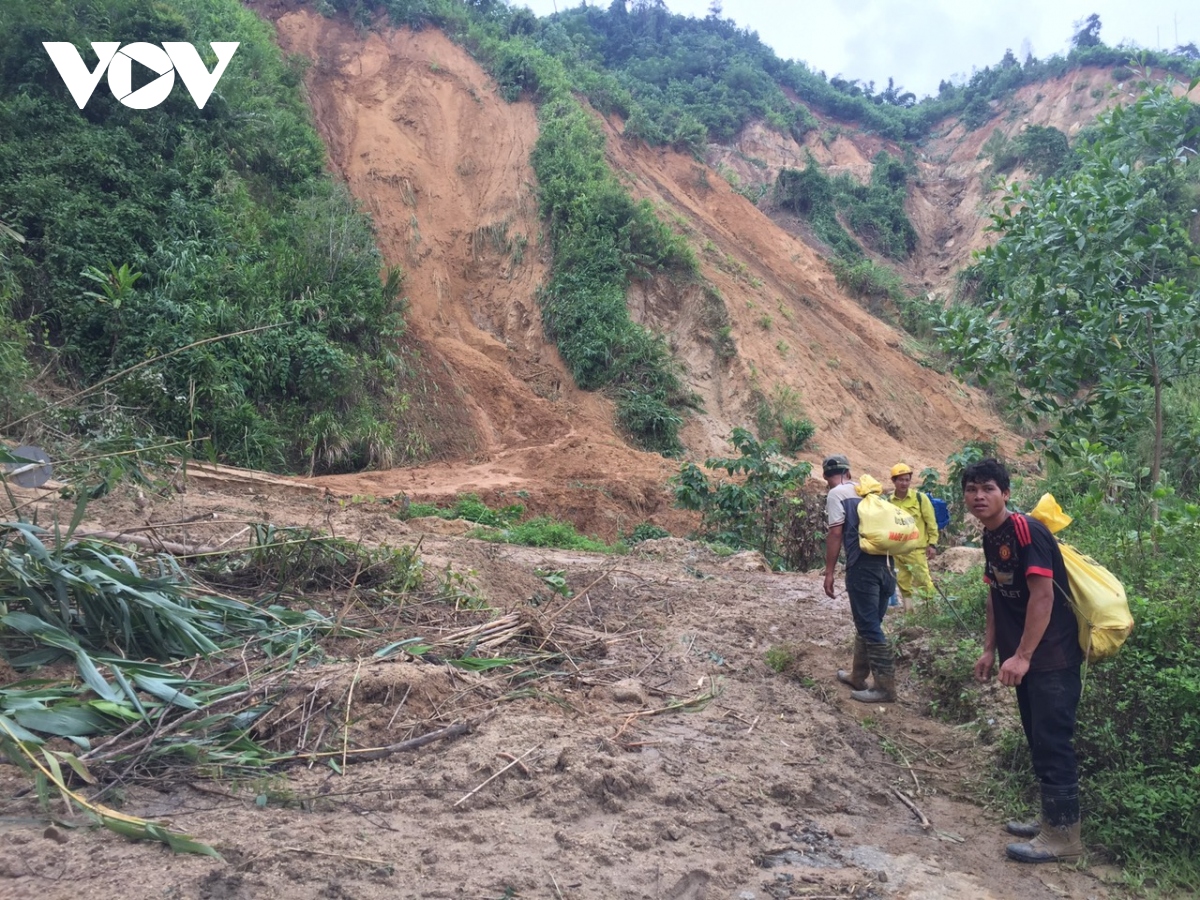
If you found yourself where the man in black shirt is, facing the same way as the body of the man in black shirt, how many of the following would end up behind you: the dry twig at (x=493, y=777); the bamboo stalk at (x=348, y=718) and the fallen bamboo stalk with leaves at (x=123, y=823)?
0

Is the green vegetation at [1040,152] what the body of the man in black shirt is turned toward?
no

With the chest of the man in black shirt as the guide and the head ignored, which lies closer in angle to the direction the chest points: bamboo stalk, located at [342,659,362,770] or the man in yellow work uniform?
the bamboo stalk

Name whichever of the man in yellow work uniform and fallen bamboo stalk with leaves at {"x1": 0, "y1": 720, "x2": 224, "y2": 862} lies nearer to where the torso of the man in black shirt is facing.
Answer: the fallen bamboo stalk with leaves

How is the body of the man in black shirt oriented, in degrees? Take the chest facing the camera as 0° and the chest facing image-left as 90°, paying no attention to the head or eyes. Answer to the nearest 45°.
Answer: approximately 45°

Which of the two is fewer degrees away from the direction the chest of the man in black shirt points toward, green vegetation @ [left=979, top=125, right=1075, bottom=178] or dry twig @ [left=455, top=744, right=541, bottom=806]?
the dry twig

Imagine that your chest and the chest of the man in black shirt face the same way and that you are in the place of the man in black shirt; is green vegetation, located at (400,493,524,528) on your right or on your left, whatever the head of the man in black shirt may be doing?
on your right

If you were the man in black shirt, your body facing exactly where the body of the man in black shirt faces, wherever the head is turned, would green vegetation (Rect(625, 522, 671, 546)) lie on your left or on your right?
on your right

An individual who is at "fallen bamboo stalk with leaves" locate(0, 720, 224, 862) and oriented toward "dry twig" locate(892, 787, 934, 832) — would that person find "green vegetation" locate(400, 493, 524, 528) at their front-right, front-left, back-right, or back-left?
front-left

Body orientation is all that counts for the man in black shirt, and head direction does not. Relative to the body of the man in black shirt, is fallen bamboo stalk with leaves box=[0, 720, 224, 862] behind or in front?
in front

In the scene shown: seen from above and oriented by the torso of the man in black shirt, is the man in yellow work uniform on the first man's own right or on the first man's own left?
on the first man's own right
